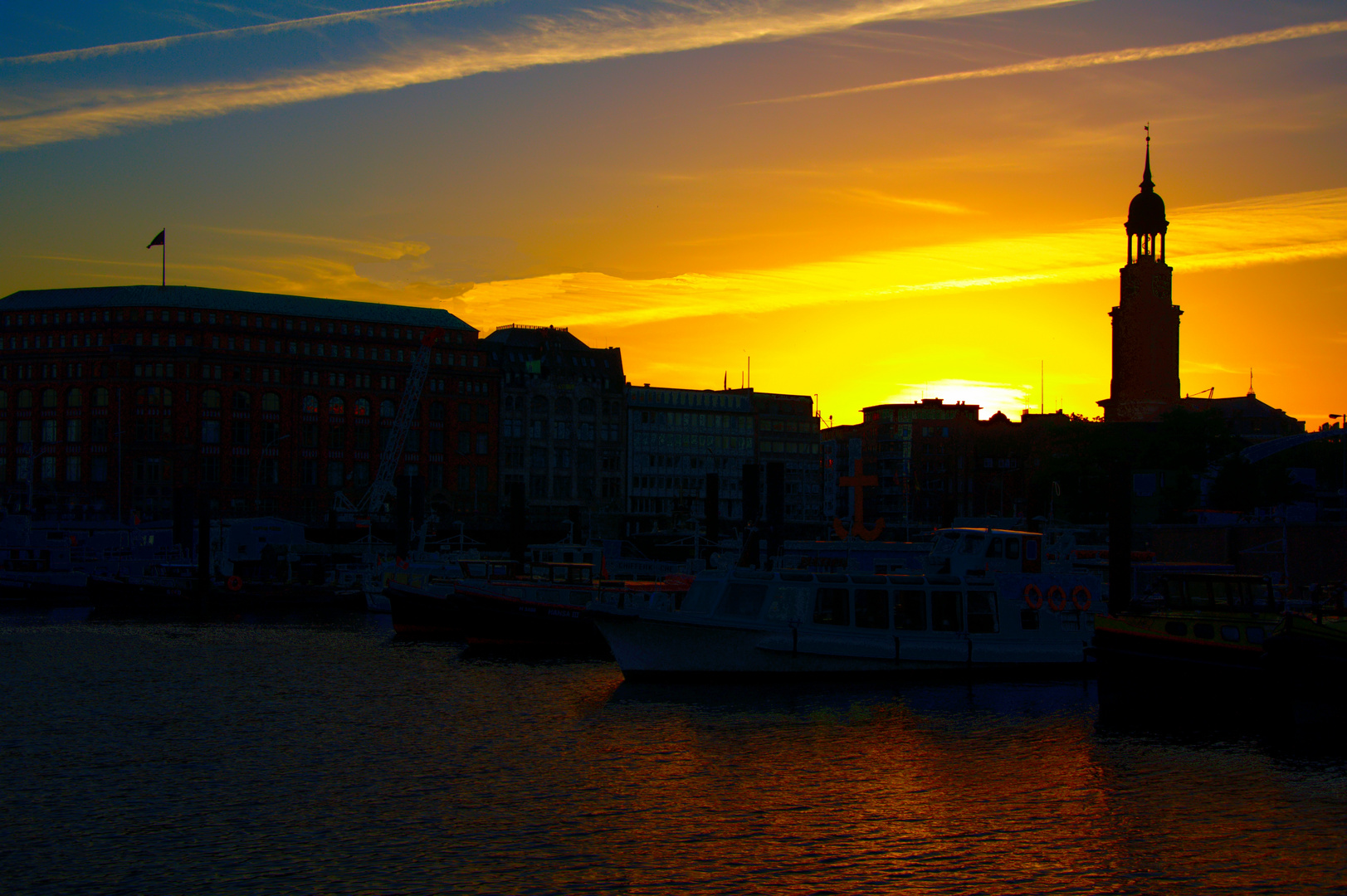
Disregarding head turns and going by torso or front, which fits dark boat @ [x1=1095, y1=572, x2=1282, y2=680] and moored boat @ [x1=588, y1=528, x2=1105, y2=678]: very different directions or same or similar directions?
same or similar directions

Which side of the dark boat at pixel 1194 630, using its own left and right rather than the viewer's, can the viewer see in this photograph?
left

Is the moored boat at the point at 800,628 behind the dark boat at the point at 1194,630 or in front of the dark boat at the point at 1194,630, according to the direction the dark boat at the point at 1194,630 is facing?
in front

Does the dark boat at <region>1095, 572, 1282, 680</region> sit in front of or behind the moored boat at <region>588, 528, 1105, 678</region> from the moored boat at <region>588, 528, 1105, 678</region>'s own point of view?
behind

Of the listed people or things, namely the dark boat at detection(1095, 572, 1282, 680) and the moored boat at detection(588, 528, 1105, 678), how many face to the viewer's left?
2

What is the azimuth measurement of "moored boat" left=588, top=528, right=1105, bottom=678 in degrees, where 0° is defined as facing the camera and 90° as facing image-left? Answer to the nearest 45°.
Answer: approximately 90°
